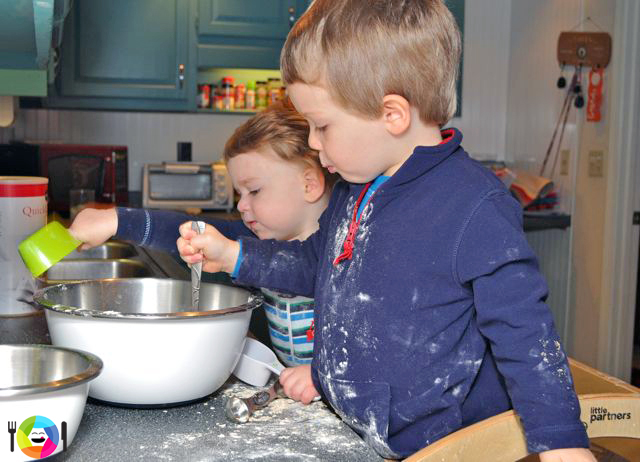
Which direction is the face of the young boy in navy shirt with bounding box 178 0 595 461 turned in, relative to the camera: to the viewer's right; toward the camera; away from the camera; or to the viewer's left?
to the viewer's left

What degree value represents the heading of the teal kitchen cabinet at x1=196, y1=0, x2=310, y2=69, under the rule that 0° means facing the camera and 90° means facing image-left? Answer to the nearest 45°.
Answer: approximately 0°

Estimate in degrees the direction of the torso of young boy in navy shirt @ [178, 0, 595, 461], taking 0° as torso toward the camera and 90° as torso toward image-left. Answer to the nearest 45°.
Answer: approximately 45°

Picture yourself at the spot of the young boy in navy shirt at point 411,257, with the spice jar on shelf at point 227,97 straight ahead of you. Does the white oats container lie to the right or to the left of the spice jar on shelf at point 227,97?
left

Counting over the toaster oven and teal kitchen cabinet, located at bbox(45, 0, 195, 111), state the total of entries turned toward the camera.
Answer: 2

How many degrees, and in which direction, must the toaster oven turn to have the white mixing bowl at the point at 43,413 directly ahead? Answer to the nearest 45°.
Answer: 0° — it already faces it
